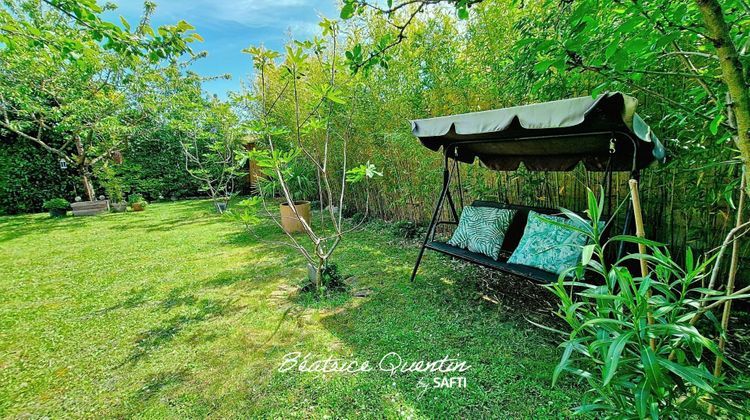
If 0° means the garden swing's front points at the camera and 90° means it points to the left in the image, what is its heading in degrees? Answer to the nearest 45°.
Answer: approximately 45°

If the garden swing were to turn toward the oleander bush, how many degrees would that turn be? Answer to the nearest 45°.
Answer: approximately 45° to its left

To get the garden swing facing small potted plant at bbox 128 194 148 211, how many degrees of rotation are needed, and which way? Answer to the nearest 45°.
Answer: approximately 45° to its right

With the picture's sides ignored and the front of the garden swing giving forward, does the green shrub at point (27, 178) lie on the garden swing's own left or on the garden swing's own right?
on the garden swing's own right

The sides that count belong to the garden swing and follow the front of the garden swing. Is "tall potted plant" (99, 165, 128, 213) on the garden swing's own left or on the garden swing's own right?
on the garden swing's own right
